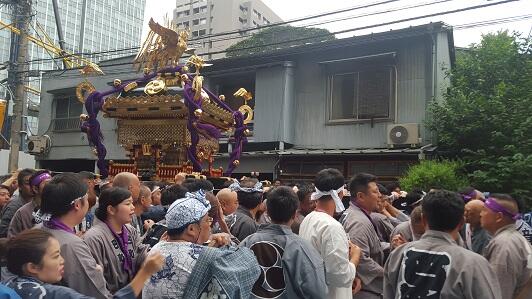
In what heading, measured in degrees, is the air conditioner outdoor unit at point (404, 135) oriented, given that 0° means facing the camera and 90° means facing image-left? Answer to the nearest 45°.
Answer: approximately 0°

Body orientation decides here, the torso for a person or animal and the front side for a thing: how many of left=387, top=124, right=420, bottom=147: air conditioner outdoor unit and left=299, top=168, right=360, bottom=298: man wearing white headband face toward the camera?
1

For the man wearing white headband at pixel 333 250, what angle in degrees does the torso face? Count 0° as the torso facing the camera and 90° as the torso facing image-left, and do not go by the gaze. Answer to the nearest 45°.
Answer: approximately 225°

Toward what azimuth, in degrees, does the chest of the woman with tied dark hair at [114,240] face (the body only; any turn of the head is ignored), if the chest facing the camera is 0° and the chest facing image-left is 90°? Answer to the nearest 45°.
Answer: approximately 315°

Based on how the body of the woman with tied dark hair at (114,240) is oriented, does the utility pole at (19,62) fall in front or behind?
behind

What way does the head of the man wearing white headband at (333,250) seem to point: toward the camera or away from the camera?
away from the camera

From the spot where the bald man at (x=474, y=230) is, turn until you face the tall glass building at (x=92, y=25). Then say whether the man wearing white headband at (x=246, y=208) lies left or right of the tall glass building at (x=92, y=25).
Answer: left
